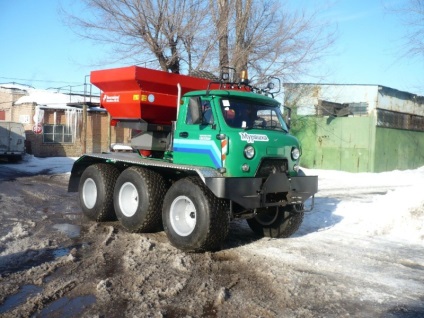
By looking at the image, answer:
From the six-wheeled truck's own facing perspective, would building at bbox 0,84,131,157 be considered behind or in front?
behind

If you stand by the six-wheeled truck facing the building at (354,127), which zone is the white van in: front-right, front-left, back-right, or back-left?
front-left

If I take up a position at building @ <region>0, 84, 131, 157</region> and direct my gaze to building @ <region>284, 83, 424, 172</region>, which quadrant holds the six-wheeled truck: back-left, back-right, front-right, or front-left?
front-right

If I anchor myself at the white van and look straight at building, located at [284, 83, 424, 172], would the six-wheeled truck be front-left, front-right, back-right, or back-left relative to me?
front-right

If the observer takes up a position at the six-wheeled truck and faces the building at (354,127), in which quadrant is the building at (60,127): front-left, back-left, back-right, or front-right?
front-left

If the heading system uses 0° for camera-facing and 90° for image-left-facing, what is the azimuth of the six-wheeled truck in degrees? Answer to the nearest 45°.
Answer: approximately 315°

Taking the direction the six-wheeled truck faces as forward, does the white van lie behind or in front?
behind

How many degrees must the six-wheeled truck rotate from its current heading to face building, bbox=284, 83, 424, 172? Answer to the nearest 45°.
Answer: approximately 90° to its left
